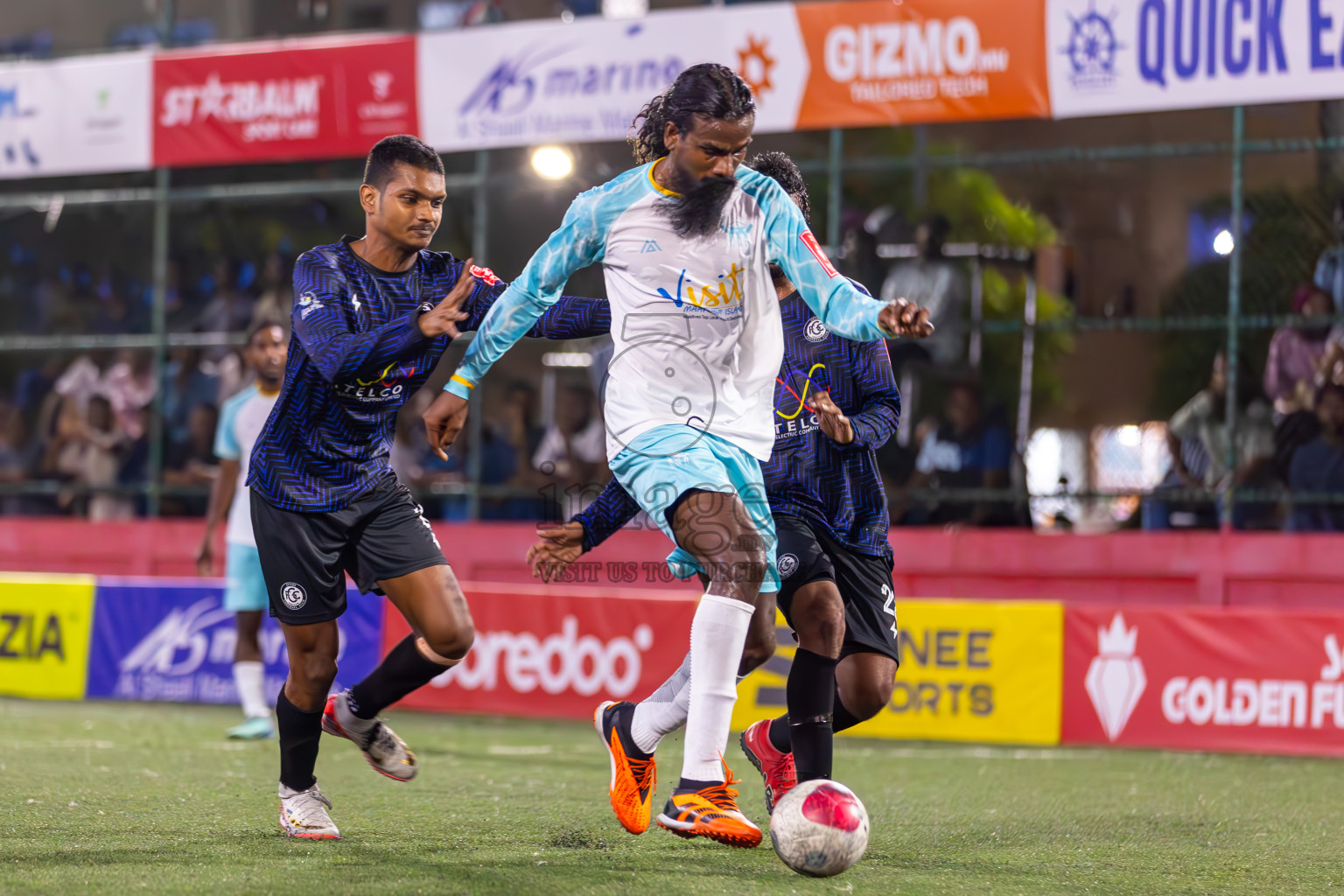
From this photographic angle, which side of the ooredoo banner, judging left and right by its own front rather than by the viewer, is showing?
front

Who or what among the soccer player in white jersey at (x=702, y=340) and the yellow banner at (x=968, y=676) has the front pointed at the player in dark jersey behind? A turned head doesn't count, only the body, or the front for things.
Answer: the yellow banner

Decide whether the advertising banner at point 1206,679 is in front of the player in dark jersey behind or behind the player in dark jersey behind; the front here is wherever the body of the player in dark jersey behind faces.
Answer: behind

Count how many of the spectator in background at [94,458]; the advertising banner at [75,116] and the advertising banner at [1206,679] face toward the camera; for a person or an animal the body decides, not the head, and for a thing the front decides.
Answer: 3

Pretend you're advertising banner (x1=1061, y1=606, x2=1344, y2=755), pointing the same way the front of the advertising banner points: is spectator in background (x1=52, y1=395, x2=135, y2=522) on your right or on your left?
on your right

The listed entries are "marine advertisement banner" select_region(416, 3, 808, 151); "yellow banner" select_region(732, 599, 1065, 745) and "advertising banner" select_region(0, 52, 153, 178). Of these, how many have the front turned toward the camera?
3

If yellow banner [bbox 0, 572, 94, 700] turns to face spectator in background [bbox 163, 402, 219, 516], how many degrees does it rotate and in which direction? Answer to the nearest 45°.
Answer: approximately 135° to its left

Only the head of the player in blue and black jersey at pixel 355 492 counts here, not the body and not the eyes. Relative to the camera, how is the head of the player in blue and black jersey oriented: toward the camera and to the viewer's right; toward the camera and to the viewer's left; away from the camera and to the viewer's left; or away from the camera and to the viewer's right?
toward the camera and to the viewer's right

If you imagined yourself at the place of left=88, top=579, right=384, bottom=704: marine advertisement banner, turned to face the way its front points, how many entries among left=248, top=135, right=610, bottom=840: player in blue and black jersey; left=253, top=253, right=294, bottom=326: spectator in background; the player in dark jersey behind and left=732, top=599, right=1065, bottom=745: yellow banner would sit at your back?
1

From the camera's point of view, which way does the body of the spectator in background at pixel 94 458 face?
toward the camera

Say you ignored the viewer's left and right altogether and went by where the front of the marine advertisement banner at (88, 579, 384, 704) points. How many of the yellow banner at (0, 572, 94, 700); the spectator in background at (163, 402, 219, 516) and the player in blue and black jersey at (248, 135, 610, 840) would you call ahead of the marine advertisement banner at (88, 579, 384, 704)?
1

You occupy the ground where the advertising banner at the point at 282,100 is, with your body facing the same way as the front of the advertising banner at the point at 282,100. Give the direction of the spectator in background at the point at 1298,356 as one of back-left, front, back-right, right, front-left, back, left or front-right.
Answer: front-left

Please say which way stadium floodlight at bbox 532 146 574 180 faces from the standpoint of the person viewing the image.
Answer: facing the viewer
